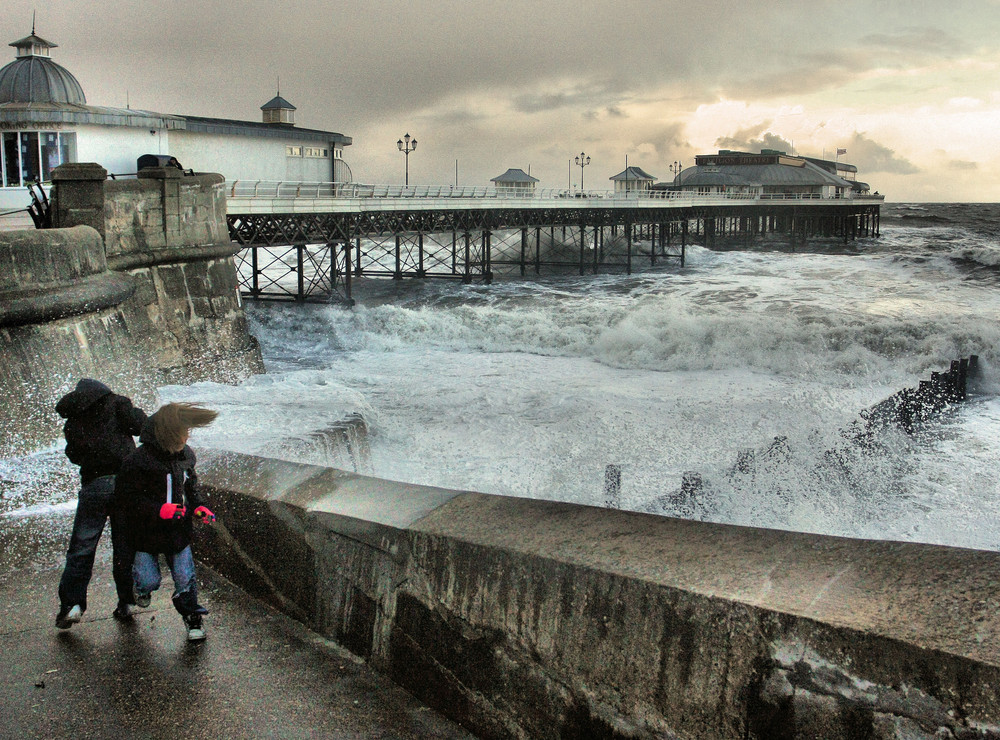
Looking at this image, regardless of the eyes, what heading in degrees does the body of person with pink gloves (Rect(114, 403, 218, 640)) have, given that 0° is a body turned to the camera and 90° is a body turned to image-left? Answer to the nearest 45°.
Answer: approximately 315°

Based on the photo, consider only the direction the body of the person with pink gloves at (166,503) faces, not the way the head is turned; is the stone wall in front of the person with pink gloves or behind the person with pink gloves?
behind

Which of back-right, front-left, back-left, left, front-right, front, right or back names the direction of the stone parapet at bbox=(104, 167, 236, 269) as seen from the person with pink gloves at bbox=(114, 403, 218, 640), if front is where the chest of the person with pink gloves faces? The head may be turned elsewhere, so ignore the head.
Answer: back-left

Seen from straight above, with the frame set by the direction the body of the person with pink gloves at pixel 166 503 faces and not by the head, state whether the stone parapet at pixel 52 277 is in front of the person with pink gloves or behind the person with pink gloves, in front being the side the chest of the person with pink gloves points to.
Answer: behind

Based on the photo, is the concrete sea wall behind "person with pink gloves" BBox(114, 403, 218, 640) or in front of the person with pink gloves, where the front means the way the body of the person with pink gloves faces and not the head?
in front

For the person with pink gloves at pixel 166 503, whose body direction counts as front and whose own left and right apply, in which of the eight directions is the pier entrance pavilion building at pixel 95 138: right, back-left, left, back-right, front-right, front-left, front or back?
back-left

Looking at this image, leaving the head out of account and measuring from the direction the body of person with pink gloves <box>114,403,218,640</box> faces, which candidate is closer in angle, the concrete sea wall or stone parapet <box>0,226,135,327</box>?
the concrete sea wall
